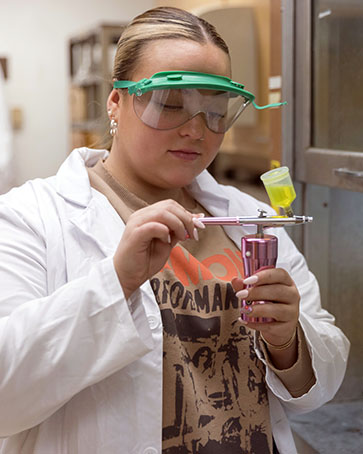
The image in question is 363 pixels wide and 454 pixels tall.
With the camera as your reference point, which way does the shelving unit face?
facing the viewer and to the left of the viewer

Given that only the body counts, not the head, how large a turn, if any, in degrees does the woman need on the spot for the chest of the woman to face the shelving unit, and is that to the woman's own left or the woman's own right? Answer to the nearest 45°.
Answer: approximately 135° to the woman's own left

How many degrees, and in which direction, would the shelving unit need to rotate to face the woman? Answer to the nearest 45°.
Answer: approximately 45° to its left

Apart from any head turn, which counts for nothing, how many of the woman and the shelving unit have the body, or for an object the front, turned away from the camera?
0

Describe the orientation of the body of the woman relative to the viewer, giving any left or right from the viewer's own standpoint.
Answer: facing the viewer and to the right of the viewer
